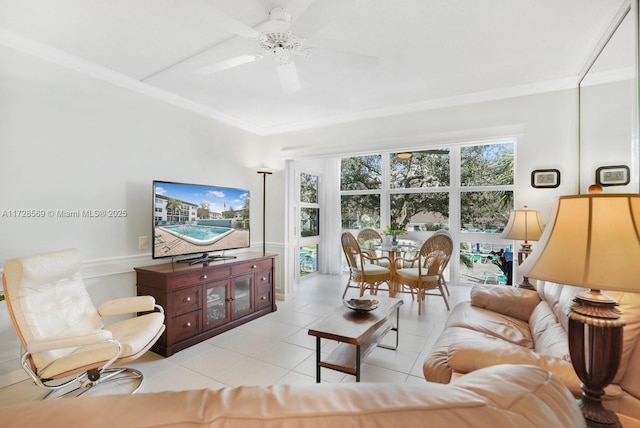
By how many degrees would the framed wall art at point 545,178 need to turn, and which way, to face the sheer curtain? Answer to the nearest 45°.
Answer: approximately 90° to its right

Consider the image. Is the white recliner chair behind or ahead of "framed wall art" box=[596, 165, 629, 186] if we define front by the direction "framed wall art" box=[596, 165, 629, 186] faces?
ahead

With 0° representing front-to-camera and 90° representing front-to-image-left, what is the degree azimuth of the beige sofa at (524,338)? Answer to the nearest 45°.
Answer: approximately 90°

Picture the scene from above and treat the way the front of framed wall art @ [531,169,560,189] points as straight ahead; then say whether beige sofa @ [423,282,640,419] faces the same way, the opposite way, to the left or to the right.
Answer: to the right

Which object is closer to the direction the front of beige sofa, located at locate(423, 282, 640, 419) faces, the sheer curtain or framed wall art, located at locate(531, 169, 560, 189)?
the sheer curtain

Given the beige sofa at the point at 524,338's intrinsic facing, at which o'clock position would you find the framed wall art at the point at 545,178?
The framed wall art is roughly at 3 o'clock from the beige sofa.

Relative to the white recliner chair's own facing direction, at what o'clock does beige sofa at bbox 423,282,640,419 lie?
The beige sofa is roughly at 12 o'clock from the white recliner chair.

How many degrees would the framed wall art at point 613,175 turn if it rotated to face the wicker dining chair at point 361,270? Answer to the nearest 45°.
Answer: approximately 90° to its right

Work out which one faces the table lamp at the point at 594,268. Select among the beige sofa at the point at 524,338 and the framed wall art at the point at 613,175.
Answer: the framed wall art
